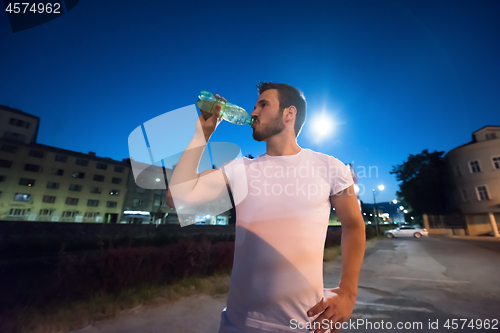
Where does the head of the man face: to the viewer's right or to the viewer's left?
to the viewer's left

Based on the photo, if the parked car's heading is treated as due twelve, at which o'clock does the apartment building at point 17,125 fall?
The apartment building is roughly at 11 o'clock from the parked car.

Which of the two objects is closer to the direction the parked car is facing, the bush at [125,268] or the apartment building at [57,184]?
the apartment building

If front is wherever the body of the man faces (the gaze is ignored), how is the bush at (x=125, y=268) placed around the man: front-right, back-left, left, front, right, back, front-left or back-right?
right

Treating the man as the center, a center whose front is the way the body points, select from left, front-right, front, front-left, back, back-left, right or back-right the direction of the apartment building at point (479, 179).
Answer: back

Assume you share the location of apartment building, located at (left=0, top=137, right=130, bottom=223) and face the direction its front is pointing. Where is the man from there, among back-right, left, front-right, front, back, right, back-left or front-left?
front-right

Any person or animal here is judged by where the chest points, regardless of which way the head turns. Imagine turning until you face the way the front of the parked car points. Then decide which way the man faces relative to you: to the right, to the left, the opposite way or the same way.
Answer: to the left

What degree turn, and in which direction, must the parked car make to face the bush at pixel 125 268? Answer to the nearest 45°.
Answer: approximately 90° to its left

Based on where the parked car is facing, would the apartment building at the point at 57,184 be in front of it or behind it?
in front

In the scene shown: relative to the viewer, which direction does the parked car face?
to the viewer's left

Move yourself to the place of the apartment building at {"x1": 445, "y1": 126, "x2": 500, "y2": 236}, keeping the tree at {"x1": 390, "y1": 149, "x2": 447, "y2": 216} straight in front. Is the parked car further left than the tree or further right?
left

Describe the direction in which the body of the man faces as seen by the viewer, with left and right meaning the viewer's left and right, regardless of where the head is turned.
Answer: facing the viewer and to the left of the viewer

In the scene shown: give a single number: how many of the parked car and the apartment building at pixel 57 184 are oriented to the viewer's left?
1

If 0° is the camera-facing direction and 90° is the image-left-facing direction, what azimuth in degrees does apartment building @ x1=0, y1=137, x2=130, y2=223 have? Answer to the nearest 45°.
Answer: approximately 315°

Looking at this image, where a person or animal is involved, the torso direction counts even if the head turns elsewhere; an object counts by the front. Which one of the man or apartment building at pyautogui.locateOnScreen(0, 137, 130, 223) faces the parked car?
the apartment building
